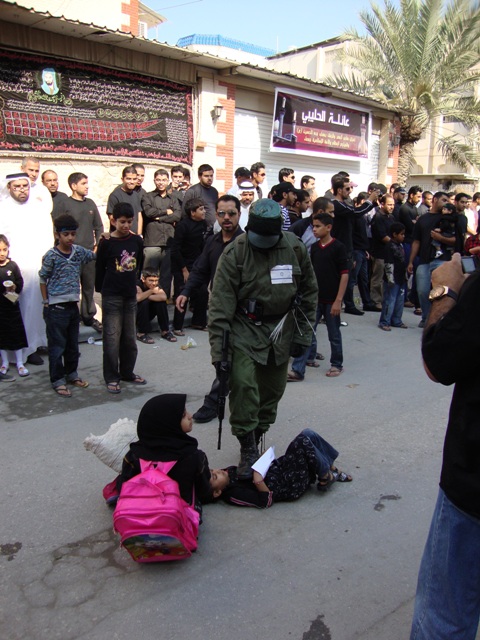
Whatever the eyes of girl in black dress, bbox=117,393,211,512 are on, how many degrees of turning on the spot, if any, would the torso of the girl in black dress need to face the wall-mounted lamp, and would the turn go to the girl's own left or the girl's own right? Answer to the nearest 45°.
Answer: approximately 45° to the girl's own left

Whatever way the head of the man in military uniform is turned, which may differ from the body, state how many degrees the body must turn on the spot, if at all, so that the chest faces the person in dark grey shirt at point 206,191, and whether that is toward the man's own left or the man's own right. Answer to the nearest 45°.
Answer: approximately 180°

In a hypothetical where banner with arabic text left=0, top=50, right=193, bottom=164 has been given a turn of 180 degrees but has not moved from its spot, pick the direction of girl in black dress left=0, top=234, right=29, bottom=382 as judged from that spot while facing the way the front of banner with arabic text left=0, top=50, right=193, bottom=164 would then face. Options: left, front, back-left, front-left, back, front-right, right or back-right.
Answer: back-left

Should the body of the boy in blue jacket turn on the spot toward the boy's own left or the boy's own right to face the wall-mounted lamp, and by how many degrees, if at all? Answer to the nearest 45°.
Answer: approximately 90° to the boy's own left

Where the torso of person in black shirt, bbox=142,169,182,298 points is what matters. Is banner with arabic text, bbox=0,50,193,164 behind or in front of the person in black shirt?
behind

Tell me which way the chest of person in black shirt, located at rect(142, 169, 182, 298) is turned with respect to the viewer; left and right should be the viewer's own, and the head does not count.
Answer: facing the viewer

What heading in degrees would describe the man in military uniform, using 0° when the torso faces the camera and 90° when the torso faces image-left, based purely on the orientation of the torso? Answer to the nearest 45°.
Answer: approximately 0°

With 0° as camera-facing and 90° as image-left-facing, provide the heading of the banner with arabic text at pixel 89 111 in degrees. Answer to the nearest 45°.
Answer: approximately 315°

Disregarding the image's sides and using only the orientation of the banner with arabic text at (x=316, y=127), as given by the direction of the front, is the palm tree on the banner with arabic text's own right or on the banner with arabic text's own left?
on the banner with arabic text's own left

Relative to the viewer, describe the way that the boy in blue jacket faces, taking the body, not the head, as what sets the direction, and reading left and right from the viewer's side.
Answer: facing the viewer and to the right of the viewer

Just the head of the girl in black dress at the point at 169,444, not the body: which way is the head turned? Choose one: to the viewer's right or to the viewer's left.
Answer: to the viewer's right

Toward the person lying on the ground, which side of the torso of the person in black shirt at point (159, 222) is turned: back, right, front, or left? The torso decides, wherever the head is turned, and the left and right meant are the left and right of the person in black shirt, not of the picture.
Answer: front

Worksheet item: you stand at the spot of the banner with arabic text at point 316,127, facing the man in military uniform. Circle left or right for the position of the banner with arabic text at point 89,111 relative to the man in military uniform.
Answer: right

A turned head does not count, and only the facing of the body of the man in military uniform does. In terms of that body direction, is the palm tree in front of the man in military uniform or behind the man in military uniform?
behind
